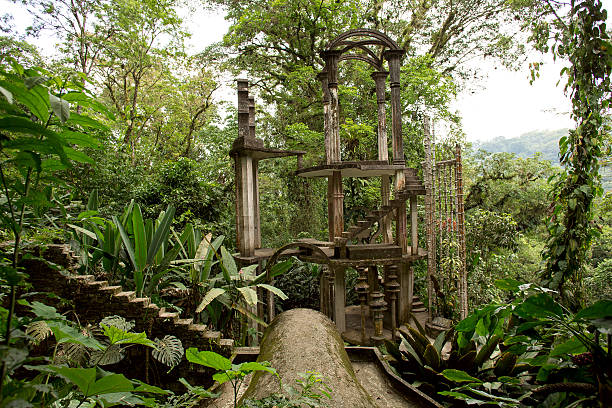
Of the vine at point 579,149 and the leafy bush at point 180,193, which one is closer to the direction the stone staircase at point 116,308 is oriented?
the vine

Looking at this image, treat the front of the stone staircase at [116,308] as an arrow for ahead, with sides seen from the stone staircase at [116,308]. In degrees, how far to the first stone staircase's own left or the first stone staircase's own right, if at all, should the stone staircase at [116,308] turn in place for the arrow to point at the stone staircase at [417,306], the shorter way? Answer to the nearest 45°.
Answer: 0° — it already faces it

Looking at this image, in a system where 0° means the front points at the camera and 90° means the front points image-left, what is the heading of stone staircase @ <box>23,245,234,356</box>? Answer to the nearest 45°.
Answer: approximately 270°

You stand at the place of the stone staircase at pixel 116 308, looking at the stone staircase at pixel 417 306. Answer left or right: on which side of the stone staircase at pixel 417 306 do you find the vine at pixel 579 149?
right

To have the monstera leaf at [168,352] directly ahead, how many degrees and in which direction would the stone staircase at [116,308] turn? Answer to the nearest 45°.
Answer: approximately 45° to its right

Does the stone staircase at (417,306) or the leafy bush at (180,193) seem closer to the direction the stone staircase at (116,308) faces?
the stone staircase

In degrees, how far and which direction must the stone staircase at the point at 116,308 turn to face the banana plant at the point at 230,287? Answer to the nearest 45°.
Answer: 0° — it already faces it

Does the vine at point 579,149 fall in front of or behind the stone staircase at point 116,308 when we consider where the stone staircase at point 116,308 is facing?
in front

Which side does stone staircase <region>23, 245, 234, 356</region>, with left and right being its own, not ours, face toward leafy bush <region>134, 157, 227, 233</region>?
left
